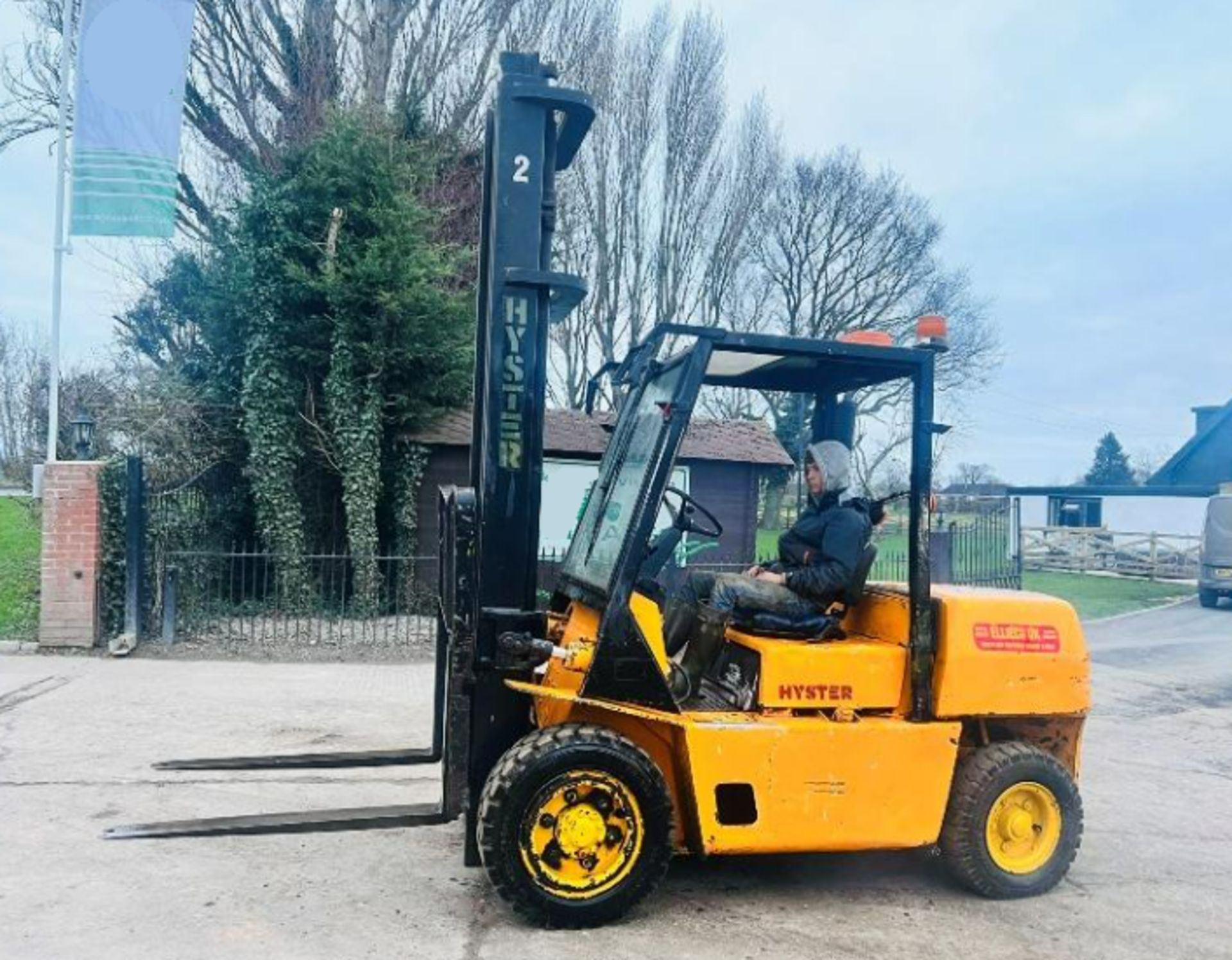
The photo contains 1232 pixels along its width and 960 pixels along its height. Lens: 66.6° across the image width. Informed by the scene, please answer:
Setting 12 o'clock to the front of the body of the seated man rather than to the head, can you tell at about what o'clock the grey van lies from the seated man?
The grey van is roughly at 4 o'clock from the seated man.

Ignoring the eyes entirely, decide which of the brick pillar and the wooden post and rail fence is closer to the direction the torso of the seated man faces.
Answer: the brick pillar

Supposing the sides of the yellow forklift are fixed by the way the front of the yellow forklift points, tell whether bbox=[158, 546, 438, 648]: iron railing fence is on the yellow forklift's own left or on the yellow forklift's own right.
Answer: on the yellow forklift's own right

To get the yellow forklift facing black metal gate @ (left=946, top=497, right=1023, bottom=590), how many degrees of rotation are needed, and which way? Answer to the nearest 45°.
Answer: approximately 135° to its right

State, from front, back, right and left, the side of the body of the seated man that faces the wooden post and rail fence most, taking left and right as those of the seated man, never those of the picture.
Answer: right

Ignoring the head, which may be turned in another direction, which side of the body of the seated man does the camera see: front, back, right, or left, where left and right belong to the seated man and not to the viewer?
left

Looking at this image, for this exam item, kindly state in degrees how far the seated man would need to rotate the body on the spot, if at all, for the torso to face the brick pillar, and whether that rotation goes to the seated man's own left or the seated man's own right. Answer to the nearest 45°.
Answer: approximately 45° to the seated man's own right

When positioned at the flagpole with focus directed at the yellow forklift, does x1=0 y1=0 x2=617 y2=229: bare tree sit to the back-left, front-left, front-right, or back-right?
back-left

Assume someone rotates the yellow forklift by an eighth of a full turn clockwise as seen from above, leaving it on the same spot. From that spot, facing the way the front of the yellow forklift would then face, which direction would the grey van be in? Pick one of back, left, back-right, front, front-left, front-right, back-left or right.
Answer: right

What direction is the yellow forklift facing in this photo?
to the viewer's left
